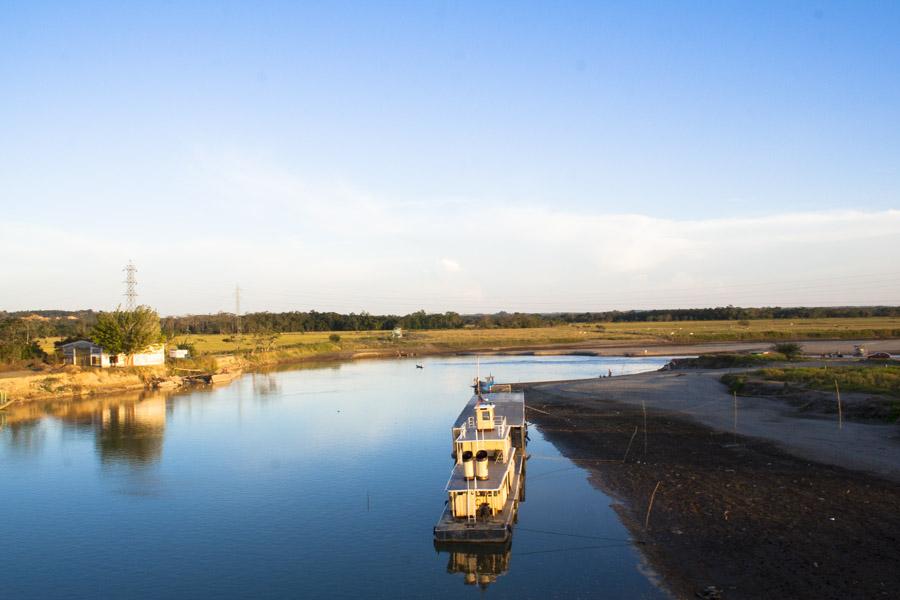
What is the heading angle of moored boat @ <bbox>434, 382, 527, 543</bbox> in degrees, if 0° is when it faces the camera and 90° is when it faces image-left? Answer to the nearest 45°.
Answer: approximately 180°
